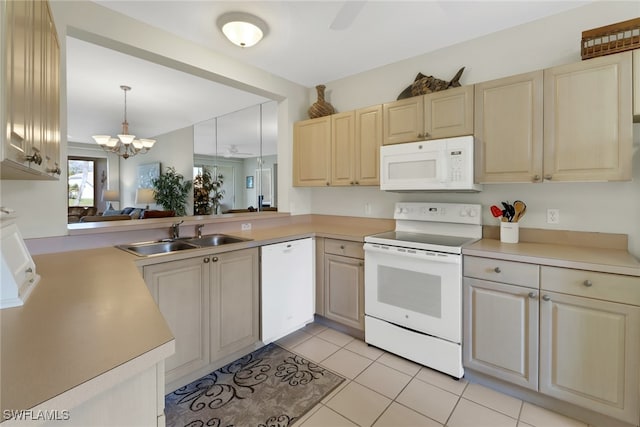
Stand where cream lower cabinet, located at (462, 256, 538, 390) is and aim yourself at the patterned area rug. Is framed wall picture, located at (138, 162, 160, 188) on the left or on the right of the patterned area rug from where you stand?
right

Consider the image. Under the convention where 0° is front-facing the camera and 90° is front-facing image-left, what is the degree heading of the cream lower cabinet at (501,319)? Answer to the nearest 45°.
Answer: approximately 45°

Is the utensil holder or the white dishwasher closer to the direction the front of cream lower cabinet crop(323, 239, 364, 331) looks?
the white dishwasher

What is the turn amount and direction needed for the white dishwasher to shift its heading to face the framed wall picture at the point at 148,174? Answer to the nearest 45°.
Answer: approximately 180°

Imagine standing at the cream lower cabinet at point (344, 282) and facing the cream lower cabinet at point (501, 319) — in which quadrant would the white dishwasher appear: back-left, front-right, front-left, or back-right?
back-right

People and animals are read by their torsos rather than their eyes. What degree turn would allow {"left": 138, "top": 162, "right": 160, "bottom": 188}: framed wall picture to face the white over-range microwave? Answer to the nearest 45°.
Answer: approximately 45° to its left
